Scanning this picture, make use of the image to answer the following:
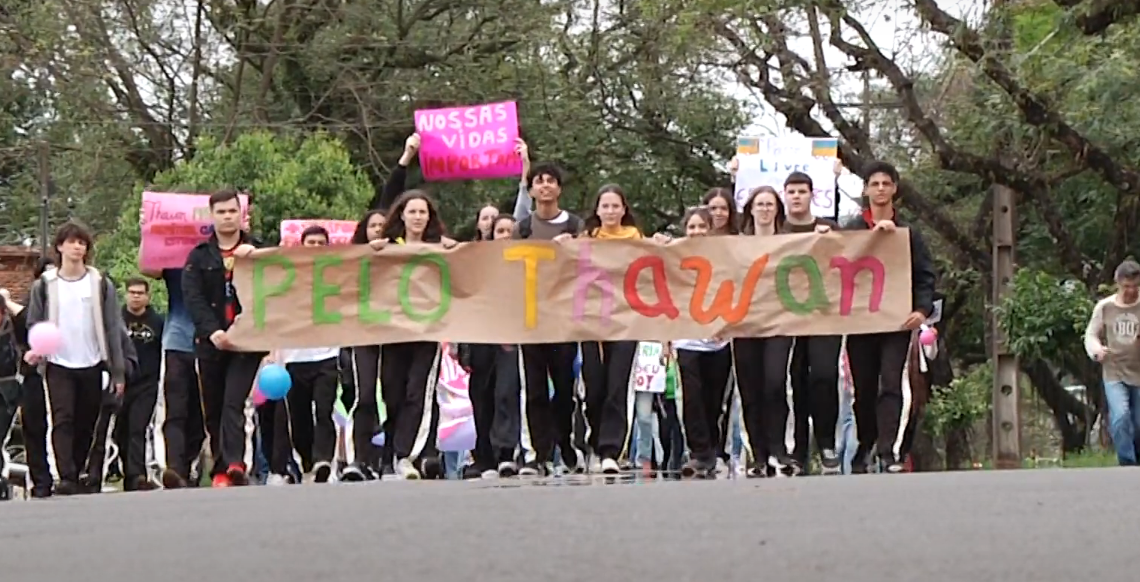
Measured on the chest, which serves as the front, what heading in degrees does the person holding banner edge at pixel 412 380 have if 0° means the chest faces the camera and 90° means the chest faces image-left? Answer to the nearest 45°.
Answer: approximately 0°

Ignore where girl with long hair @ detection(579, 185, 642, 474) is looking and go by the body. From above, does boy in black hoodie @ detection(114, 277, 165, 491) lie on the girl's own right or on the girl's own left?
on the girl's own right

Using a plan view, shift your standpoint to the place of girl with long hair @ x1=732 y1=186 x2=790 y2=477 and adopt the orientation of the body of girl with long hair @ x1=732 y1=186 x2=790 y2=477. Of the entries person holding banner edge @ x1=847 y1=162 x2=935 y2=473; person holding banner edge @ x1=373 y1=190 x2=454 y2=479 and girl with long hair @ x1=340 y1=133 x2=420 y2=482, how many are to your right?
2

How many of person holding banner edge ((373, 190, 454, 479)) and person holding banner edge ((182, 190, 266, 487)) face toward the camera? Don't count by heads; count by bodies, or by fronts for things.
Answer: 2

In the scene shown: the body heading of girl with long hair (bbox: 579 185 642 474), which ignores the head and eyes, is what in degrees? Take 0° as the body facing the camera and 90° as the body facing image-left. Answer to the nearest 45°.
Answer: approximately 0°

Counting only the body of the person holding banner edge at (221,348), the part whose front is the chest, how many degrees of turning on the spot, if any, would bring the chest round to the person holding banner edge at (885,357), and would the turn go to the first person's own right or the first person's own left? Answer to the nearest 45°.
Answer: approximately 90° to the first person's own left

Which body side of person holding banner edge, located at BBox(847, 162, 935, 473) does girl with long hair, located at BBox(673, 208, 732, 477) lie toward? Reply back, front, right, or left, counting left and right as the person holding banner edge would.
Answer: right
